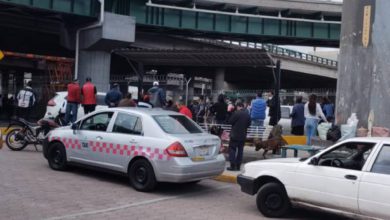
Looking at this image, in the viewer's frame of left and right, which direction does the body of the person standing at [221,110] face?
facing away from the viewer

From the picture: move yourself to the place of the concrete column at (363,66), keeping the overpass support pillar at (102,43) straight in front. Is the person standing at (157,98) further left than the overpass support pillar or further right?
left

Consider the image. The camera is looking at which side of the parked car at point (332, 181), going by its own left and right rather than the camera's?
left

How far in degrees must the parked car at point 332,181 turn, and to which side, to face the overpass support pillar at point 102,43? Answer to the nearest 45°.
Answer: approximately 45° to its right

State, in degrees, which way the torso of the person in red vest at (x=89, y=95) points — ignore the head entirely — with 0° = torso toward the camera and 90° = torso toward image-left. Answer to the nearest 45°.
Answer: approximately 180°

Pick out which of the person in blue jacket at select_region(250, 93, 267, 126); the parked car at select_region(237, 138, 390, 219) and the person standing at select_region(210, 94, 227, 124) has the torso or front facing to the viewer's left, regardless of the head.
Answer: the parked car

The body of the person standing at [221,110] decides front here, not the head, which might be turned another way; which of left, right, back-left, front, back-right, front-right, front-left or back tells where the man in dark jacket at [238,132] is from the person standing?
back

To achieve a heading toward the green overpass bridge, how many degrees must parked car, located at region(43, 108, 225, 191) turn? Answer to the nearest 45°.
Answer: approximately 45° to its right
